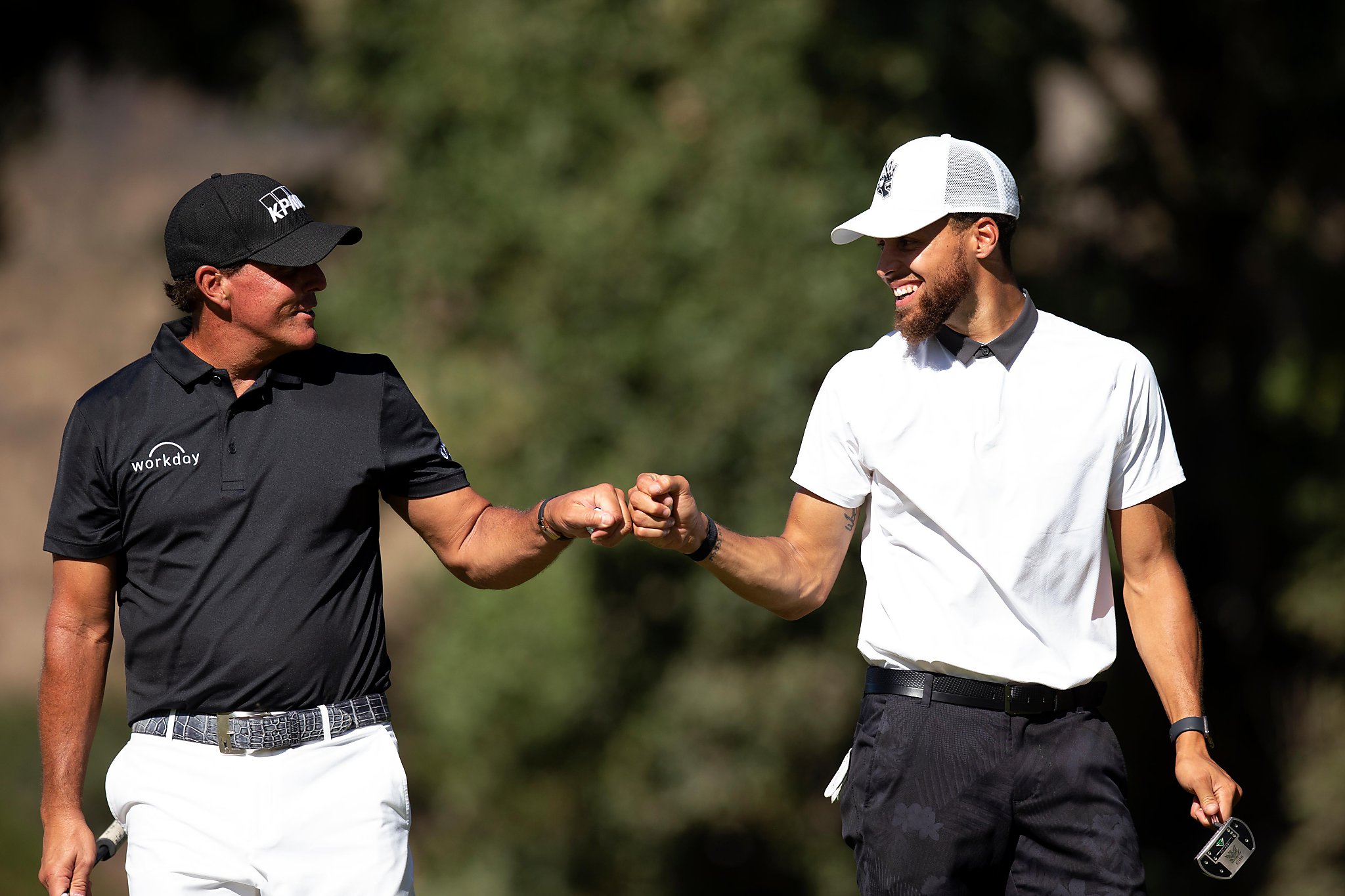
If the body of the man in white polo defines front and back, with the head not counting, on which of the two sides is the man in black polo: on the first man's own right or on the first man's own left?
on the first man's own right

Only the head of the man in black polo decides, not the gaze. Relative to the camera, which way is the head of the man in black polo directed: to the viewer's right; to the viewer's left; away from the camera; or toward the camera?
to the viewer's right

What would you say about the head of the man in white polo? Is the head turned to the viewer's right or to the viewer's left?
to the viewer's left

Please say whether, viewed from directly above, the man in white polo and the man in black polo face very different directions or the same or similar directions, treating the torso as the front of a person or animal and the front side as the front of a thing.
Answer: same or similar directions

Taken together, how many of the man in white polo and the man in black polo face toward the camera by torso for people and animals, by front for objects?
2

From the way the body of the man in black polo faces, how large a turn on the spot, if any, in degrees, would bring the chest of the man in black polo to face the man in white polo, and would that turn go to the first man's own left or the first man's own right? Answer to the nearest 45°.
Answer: approximately 90° to the first man's own left

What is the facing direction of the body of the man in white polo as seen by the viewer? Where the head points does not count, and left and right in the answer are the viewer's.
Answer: facing the viewer

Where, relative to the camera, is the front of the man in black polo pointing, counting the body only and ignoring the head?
toward the camera
